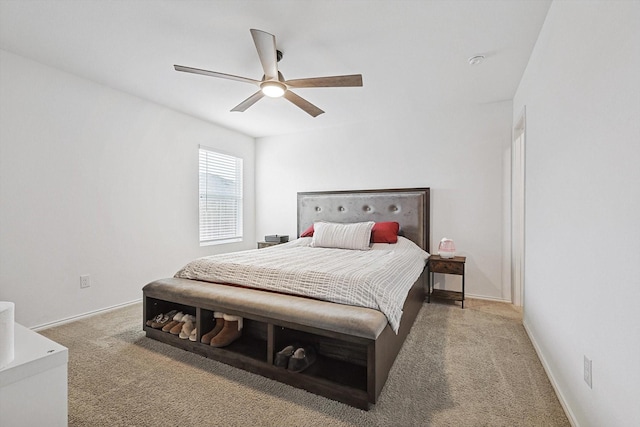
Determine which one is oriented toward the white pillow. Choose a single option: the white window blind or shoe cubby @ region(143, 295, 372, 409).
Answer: the white window blind

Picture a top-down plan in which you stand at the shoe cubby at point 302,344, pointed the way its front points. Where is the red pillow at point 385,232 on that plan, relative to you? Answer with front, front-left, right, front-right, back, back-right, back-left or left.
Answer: back

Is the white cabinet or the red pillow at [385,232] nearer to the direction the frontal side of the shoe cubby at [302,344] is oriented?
the white cabinet

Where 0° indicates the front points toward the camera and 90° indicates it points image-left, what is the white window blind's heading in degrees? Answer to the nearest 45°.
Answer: approximately 315°

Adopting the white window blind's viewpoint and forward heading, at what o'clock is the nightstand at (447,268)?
The nightstand is roughly at 12 o'clock from the white window blind.

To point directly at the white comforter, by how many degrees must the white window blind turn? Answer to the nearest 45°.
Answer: approximately 45° to its right

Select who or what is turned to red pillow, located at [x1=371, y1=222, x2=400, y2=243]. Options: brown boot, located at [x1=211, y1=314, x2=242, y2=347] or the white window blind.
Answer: the white window blind

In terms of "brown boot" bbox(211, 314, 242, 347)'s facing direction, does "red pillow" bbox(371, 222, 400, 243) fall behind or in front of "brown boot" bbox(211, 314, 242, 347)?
behind

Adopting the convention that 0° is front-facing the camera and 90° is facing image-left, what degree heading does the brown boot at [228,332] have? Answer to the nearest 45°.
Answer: approximately 45°

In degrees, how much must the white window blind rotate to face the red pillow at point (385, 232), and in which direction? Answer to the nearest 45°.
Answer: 0° — it already faces it

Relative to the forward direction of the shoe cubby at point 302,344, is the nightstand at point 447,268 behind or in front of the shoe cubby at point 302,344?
behind
